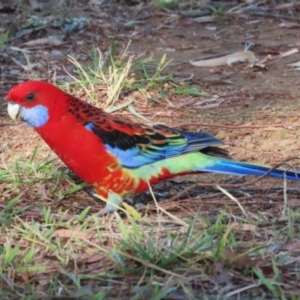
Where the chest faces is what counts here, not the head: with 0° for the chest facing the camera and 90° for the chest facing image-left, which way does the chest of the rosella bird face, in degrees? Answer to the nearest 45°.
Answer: approximately 90°
